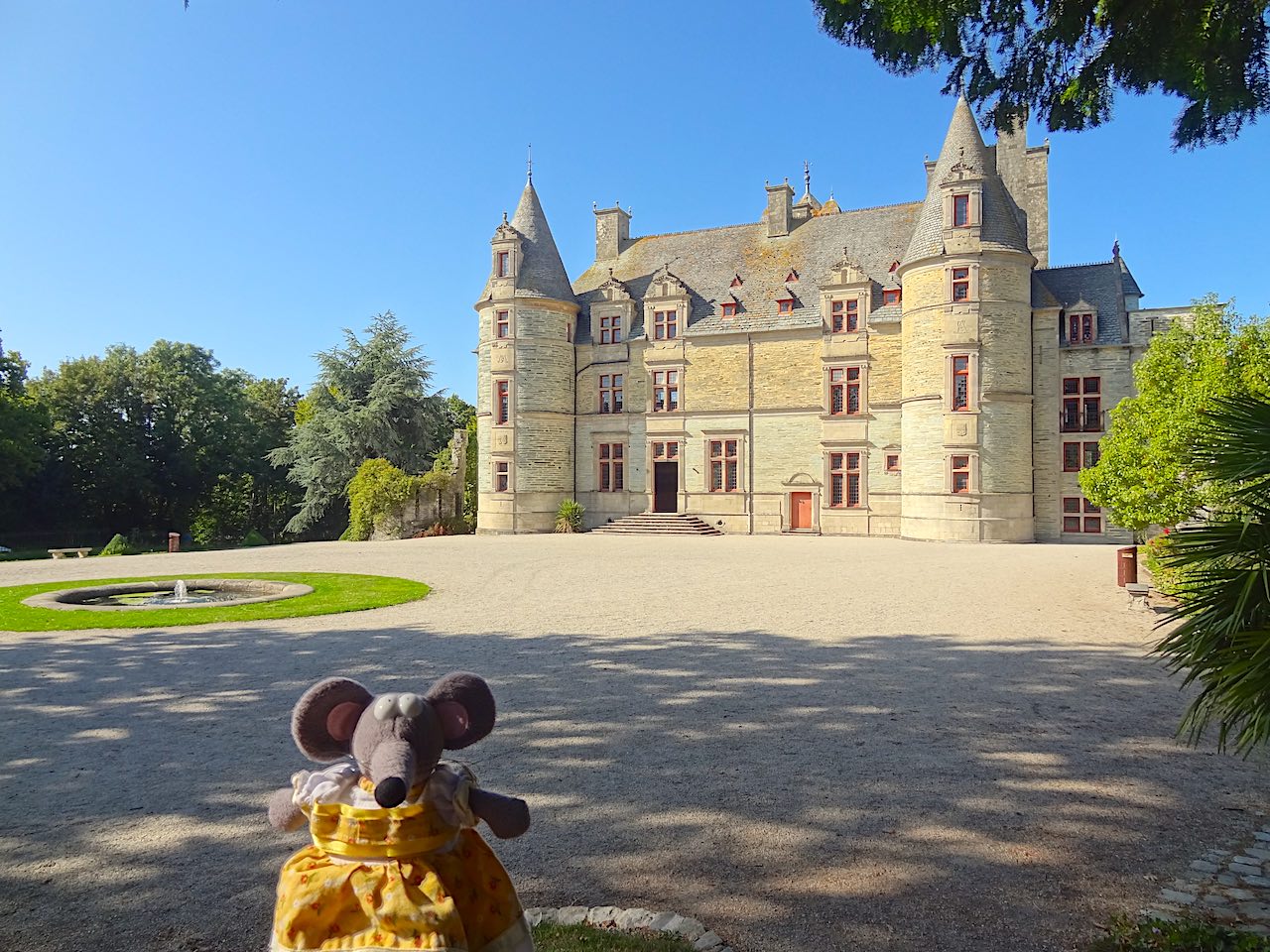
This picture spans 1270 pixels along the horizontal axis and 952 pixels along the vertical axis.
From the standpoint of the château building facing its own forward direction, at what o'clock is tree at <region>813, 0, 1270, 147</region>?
The tree is roughly at 12 o'clock from the château building.

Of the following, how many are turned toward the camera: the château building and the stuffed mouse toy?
2

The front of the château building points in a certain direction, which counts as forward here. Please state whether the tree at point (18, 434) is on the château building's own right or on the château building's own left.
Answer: on the château building's own right

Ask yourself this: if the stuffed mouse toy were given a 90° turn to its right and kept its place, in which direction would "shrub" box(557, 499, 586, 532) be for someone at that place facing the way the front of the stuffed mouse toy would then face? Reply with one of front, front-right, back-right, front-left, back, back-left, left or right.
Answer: right

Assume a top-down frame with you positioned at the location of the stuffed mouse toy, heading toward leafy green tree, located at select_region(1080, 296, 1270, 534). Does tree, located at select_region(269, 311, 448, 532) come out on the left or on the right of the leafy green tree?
left

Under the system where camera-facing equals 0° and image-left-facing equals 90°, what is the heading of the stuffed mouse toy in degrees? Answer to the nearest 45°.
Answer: approximately 0°

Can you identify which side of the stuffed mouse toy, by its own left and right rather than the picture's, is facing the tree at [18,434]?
back

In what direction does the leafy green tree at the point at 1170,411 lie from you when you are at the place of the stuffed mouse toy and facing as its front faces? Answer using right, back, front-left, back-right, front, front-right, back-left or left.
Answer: back-left
